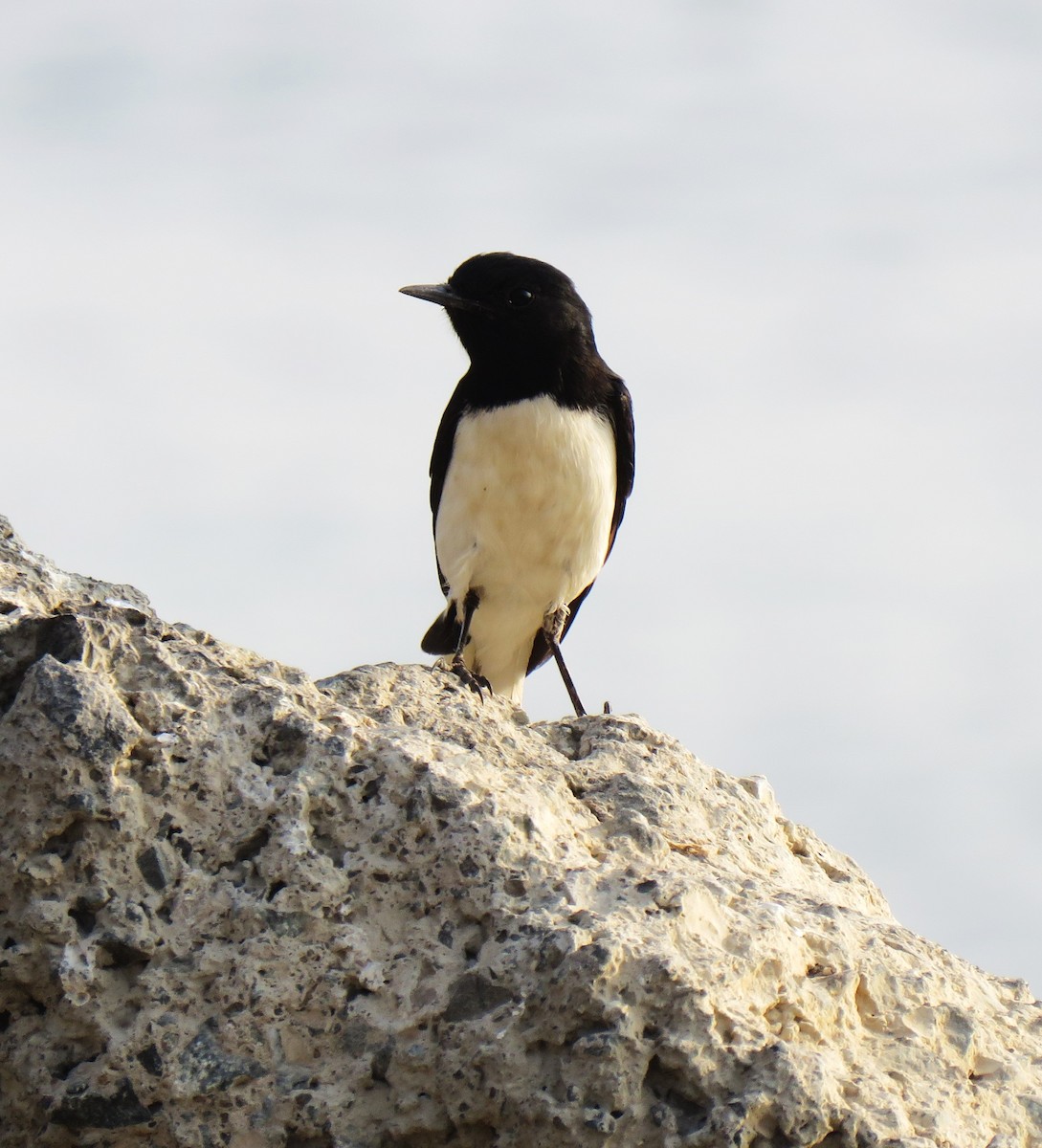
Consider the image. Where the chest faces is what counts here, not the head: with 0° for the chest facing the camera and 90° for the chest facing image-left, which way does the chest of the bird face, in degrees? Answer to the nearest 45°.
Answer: approximately 0°
